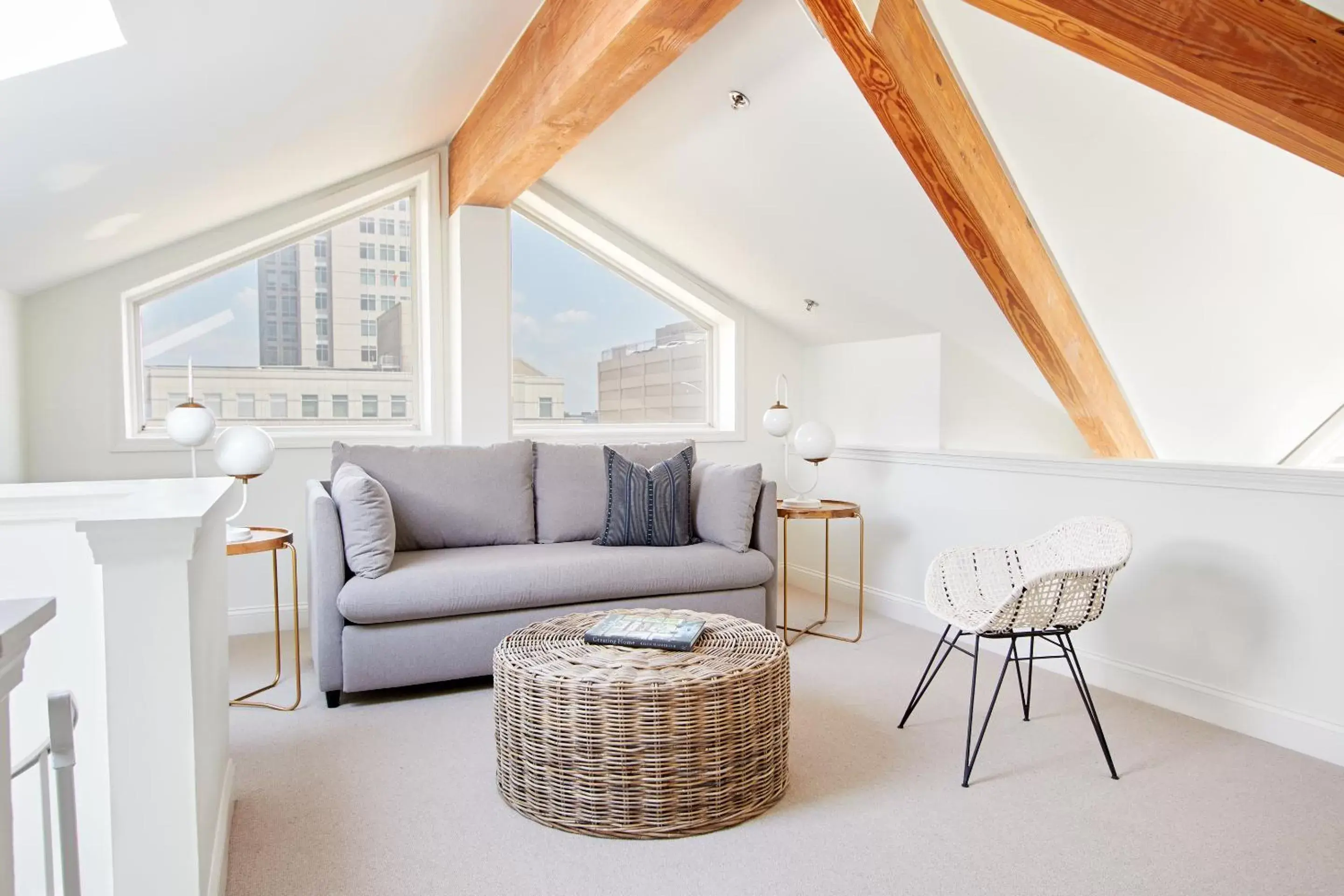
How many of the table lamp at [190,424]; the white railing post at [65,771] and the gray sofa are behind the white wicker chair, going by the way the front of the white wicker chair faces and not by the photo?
0

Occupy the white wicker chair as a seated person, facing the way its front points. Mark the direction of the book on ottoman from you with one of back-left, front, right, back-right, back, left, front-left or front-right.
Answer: front

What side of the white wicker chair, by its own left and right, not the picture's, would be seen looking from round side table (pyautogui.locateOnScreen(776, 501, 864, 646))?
right

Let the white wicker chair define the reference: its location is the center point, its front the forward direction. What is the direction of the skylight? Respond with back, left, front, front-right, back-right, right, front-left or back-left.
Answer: front

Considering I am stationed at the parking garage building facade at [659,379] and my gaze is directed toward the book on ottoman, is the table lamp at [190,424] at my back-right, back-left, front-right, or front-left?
front-right

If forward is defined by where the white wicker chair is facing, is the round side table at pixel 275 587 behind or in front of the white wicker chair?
in front

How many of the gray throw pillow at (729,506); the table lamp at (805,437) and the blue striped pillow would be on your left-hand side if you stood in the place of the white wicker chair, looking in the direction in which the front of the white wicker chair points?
0

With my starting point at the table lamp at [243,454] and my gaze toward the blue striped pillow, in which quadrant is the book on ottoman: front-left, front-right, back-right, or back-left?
front-right

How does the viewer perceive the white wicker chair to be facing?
facing the viewer and to the left of the viewer

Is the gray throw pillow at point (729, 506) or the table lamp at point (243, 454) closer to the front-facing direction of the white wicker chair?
the table lamp

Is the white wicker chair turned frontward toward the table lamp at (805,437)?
no

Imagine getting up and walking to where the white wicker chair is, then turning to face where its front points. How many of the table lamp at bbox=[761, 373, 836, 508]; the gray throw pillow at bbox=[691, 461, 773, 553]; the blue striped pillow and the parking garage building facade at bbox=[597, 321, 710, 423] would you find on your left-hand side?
0

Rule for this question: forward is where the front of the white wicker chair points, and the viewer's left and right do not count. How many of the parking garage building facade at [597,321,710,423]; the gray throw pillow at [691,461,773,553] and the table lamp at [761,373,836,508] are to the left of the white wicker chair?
0

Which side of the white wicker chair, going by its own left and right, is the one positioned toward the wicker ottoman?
front
